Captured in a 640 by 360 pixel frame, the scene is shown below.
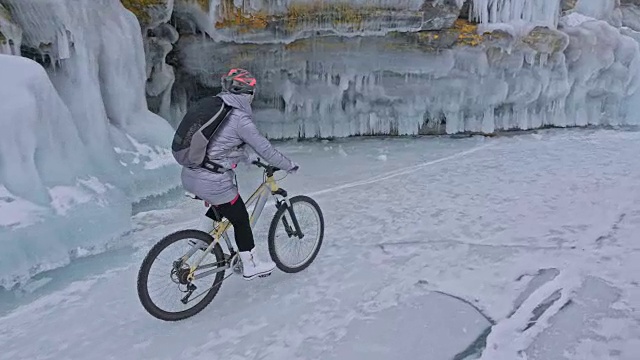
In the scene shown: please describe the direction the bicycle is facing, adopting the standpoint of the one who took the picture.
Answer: facing away from the viewer and to the right of the viewer
